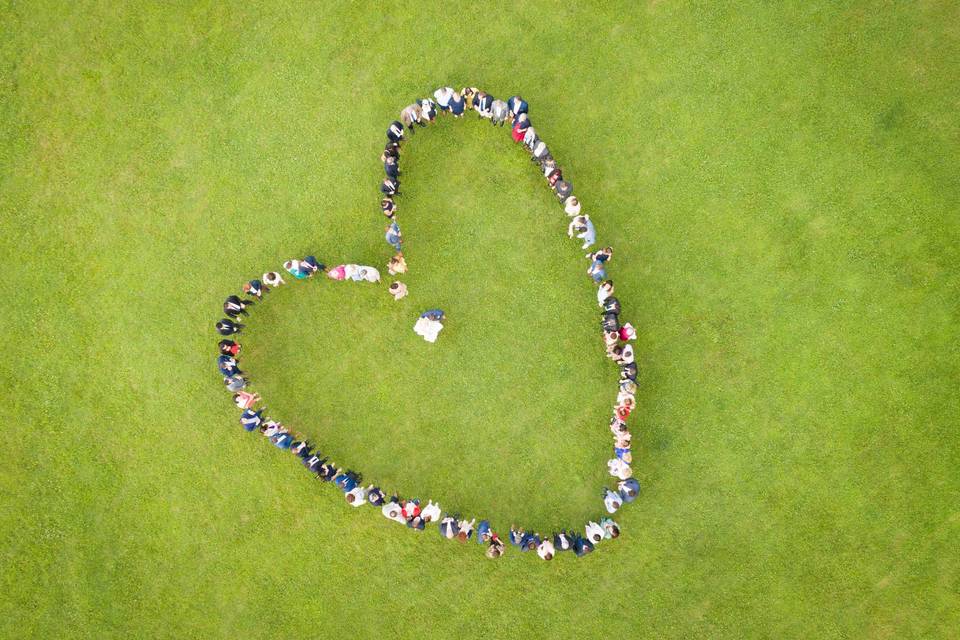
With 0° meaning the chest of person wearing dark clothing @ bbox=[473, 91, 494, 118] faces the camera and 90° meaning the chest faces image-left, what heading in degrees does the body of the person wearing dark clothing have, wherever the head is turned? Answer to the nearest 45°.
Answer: approximately 0°

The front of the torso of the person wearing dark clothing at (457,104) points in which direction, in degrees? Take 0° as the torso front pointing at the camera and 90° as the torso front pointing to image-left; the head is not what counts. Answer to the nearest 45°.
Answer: approximately 0°

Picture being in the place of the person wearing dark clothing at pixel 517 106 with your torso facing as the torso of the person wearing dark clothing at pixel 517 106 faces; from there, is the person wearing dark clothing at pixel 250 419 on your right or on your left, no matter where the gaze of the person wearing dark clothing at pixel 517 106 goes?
on your right
